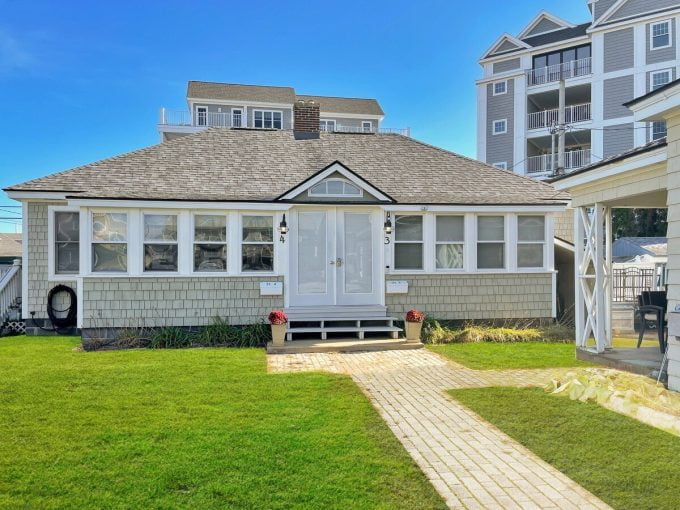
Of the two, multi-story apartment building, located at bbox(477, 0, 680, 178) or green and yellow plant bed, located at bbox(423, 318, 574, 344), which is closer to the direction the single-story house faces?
the green and yellow plant bed

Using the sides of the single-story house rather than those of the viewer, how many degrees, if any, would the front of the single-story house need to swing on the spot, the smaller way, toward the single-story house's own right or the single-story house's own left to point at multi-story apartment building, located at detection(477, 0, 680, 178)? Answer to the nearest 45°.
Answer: approximately 135° to the single-story house's own left

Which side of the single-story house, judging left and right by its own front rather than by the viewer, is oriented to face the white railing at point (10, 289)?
right

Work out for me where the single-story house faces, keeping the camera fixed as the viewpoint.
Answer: facing the viewer

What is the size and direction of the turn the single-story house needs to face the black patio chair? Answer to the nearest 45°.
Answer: approximately 45° to its left

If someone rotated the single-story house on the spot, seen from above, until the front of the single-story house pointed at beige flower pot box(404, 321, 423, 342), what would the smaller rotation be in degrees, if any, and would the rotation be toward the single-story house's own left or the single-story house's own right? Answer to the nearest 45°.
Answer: approximately 45° to the single-story house's own left

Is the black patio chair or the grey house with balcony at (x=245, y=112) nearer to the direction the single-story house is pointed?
the black patio chair

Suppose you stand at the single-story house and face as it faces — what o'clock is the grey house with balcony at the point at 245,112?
The grey house with balcony is roughly at 6 o'clock from the single-story house.

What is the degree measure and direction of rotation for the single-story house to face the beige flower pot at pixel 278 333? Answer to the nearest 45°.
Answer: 0° — it already faces it

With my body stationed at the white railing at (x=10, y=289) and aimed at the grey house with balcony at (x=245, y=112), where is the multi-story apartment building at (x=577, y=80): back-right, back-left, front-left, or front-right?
front-right

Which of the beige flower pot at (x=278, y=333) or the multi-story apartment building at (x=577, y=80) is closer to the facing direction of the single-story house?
the beige flower pot
